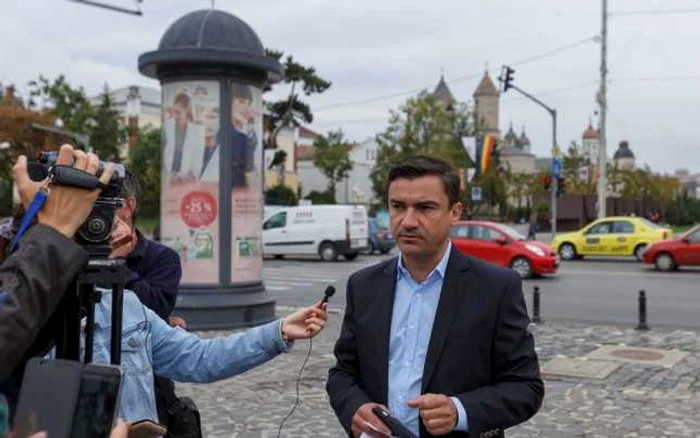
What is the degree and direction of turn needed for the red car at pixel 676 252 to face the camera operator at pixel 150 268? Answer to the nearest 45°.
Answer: approximately 90° to its left

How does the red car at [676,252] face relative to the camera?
to the viewer's left

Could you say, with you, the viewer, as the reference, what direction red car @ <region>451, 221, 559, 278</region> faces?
facing the viewer and to the right of the viewer

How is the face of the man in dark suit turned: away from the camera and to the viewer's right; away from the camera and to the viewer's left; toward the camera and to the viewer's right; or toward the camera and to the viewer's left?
toward the camera and to the viewer's left

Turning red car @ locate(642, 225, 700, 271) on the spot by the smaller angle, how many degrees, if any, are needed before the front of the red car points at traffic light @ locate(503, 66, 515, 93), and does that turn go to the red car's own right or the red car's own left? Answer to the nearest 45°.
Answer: approximately 45° to the red car's own right

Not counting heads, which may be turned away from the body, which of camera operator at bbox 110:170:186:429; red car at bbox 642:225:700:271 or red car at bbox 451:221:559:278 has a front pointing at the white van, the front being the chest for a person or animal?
red car at bbox 642:225:700:271

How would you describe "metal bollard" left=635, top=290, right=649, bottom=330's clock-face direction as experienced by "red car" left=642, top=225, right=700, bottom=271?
The metal bollard is roughly at 9 o'clock from the red car.

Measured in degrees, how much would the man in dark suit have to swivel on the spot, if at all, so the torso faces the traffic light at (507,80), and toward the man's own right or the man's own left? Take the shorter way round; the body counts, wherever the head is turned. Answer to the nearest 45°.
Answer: approximately 135° to the man's own right

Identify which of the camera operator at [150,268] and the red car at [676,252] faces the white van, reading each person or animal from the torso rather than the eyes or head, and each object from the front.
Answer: the red car

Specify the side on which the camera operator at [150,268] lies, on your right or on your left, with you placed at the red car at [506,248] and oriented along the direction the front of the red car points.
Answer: on your right

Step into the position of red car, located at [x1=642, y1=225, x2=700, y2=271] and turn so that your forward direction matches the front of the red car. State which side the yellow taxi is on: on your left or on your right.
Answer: on your right

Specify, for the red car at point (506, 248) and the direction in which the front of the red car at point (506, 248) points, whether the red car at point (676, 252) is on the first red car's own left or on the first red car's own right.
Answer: on the first red car's own left

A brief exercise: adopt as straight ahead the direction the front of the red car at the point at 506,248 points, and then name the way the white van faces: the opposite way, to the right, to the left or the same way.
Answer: the opposite way

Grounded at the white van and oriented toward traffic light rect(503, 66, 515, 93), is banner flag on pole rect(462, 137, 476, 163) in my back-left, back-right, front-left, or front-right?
front-left

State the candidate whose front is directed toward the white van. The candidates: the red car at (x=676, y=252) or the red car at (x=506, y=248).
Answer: the red car at (x=676, y=252)

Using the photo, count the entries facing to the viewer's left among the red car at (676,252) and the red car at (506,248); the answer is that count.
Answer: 1

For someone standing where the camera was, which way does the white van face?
facing away from the viewer and to the left of the viewer

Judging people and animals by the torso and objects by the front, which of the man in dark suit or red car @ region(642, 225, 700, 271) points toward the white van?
the red car
